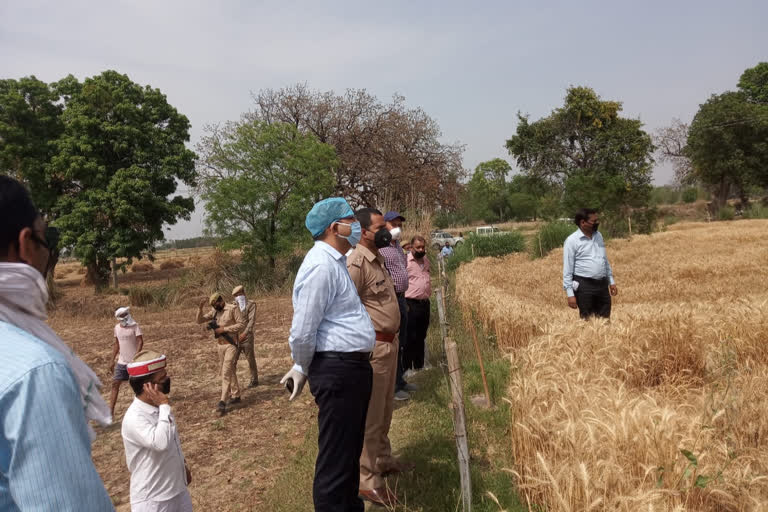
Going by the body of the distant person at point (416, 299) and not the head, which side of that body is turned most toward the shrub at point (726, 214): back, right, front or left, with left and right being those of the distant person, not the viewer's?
left

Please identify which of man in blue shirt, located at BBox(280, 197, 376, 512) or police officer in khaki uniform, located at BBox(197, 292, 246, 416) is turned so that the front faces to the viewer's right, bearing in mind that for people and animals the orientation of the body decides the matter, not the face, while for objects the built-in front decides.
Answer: the man in blue shirt

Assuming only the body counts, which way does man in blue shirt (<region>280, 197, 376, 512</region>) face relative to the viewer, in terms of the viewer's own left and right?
facing to the right of the viewer

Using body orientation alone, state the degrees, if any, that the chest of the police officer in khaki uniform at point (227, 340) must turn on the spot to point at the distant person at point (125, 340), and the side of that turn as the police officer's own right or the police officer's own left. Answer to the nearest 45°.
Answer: approximately 45° to the police officer's own right

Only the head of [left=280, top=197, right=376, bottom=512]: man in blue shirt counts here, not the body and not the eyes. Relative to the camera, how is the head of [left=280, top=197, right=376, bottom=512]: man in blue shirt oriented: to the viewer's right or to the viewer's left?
to the viewer's right

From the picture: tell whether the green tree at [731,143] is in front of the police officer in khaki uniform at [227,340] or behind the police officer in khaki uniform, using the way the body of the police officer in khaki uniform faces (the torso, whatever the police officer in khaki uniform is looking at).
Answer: behind

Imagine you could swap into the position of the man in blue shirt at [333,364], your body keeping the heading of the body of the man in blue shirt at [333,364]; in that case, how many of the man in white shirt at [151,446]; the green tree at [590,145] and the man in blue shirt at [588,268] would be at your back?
1

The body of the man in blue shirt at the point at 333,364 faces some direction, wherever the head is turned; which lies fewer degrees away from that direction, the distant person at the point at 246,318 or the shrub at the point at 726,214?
the shrub

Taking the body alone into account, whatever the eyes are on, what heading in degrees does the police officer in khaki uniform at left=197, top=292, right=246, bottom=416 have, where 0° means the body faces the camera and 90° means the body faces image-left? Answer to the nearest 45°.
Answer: approximately 45°

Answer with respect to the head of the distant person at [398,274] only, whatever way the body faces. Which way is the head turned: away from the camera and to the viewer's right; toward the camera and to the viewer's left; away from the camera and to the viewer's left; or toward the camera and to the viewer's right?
toward the camera and to the viewer's right

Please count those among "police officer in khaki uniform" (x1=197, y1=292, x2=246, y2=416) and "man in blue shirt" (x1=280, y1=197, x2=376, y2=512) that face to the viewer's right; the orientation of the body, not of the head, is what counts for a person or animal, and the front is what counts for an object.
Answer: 1
